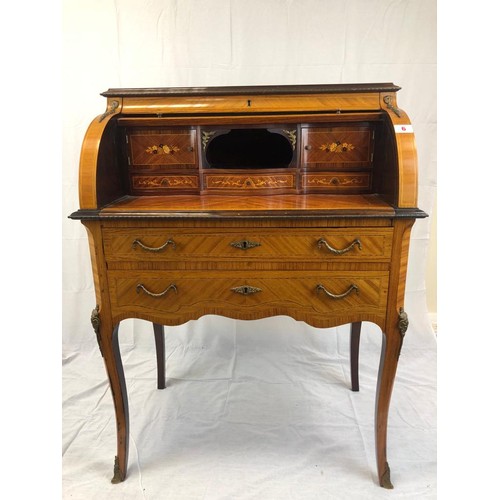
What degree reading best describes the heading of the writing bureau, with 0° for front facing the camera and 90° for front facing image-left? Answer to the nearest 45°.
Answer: approximately 0°
